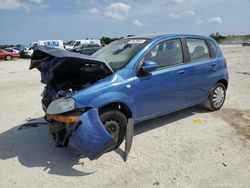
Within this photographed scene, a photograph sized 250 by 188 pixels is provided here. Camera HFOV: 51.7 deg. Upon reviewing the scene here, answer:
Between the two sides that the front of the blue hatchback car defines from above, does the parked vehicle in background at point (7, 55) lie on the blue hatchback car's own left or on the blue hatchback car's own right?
on the blue hatchback car's own right

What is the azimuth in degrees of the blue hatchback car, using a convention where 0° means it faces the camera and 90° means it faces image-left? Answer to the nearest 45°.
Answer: approximately 45°
